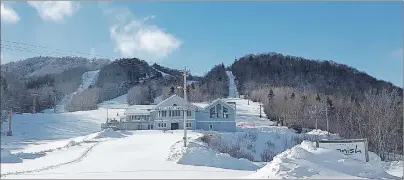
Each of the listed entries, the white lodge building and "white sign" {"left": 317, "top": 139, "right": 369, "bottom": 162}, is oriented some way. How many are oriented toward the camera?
2

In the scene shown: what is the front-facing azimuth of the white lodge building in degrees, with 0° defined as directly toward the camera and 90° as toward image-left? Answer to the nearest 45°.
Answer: approximately 0°

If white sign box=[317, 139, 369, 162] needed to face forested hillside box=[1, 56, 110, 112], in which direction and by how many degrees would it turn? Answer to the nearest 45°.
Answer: approximately 90° to its right

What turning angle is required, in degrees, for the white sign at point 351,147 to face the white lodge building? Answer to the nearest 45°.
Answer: approximately 135° to its right

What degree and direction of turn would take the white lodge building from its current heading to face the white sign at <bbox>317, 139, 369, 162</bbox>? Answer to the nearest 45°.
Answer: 0° — it already faces it
